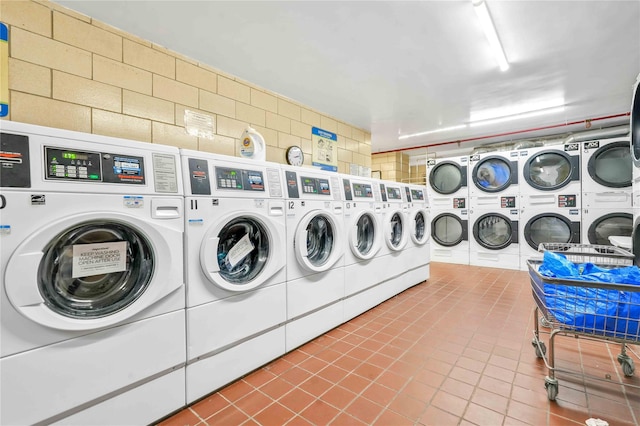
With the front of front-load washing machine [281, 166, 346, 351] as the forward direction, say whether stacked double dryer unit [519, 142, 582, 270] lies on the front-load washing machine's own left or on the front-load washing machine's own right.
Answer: on the front-load washing machine's own left

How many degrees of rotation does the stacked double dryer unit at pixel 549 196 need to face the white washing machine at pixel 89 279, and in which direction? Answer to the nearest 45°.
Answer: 0° — it already faces it

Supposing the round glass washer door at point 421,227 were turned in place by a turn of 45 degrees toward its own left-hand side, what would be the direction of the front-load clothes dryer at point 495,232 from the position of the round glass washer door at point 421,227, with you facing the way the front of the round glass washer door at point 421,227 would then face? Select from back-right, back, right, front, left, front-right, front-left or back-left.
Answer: front-left

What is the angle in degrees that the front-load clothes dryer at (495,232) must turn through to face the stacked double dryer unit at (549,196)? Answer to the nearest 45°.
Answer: approximately 90° to its left

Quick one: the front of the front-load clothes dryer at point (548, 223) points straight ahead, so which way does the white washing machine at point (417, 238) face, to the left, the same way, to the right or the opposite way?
to the left

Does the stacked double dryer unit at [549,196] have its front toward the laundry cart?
yes

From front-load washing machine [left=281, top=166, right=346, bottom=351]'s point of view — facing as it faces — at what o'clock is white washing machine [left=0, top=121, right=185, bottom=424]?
The white washing machine is roughly at 3 o'clock from the front-load washing machine.

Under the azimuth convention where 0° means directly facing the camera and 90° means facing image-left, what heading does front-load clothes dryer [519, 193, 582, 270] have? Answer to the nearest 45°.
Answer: approximately 0°

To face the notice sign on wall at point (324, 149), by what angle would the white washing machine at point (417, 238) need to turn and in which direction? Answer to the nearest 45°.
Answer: approximately 135° to its right
